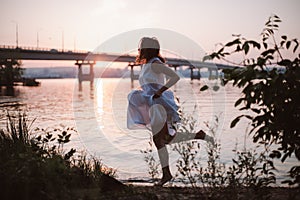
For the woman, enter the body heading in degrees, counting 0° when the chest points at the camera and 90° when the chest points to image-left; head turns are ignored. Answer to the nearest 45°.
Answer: approximately 90°
